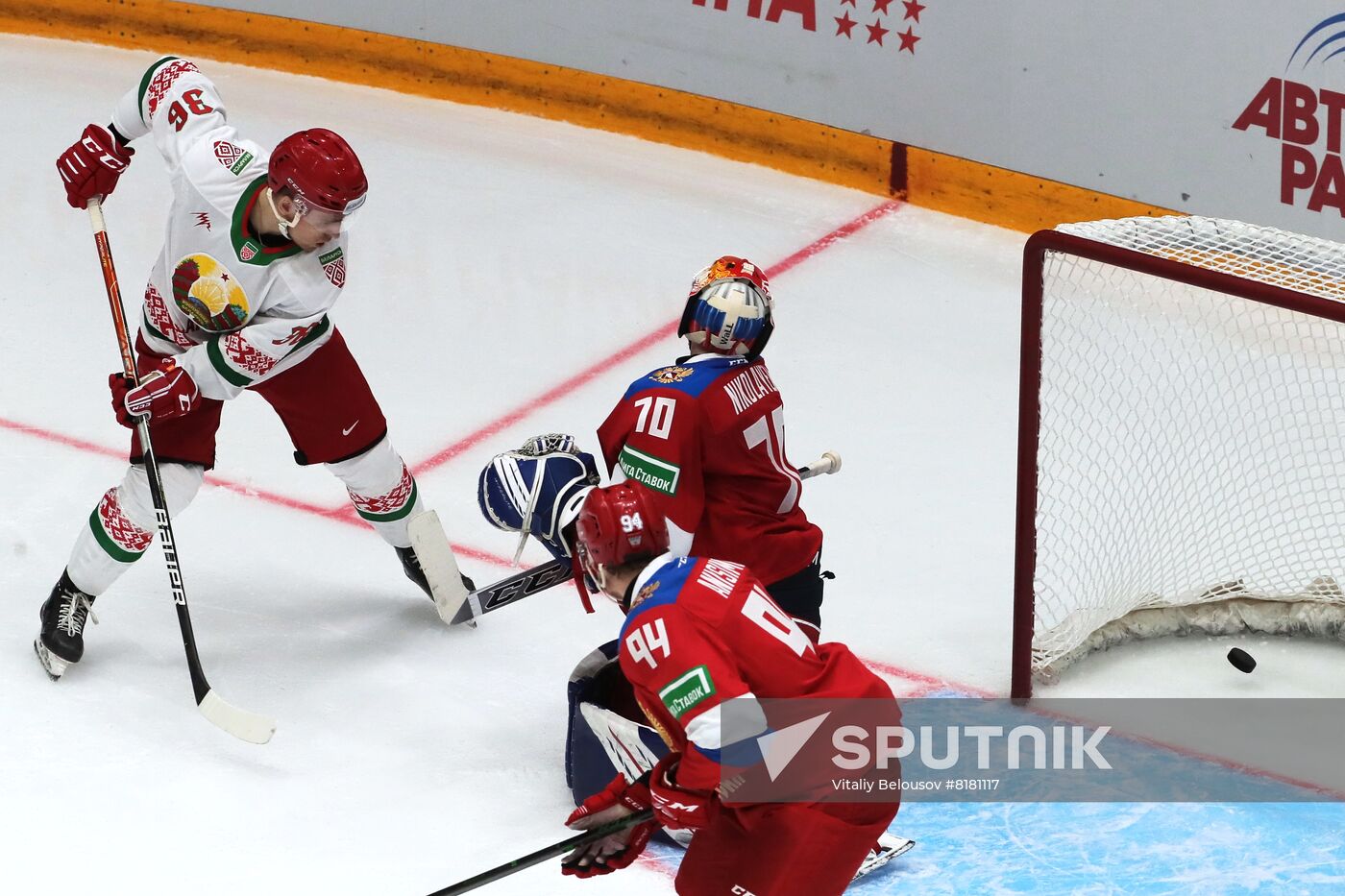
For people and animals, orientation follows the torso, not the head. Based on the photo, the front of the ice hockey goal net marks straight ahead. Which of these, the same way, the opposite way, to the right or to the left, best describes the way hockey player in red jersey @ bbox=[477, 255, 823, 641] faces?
to the right

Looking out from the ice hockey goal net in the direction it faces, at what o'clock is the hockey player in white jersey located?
The hockey player in white jersey is roughly at 1 o'clock from the ice hockey goal net.

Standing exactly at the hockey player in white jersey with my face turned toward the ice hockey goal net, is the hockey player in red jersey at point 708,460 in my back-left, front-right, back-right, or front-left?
front-right

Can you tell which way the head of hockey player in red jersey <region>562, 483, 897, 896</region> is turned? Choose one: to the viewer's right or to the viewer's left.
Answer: to the viewer's left

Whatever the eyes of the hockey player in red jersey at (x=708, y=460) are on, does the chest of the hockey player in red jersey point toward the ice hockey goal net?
no

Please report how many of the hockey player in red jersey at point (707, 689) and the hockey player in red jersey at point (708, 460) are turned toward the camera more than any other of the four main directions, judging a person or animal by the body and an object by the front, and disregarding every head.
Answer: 0

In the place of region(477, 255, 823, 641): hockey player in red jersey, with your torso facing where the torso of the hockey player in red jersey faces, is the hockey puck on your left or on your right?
on your right

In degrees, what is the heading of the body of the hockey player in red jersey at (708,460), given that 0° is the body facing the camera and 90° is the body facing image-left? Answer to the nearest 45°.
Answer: approximately 135°

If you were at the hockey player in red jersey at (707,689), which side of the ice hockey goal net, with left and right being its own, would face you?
front

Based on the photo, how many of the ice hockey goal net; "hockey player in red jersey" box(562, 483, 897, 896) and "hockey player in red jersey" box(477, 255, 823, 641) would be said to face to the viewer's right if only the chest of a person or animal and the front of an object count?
0

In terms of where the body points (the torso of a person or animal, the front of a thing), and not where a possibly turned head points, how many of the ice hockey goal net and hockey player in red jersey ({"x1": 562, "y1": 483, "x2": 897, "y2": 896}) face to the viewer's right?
0

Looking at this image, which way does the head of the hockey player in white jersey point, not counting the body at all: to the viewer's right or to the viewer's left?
to the viewer's right

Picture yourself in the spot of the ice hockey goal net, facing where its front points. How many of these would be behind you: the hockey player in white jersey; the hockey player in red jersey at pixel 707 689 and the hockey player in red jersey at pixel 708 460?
0

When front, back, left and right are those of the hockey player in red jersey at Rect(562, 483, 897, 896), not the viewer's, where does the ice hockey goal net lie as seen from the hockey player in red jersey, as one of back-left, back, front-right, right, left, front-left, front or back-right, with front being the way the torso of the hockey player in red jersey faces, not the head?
right

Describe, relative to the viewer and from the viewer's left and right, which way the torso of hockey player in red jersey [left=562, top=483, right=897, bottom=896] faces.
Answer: facing away from the viewer and to the left of the viewer

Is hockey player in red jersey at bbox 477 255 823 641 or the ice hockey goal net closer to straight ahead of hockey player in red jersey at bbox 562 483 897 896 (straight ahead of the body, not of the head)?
the hockey player in red jersey
